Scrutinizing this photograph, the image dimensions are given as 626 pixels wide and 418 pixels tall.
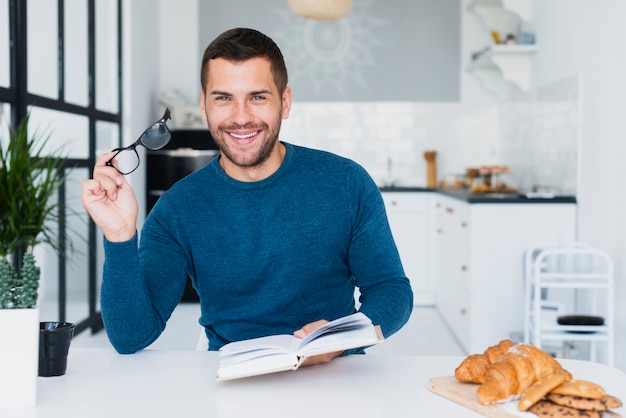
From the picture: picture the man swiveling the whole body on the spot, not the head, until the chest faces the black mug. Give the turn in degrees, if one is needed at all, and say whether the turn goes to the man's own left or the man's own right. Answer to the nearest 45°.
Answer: approximately 45° to the man's own right

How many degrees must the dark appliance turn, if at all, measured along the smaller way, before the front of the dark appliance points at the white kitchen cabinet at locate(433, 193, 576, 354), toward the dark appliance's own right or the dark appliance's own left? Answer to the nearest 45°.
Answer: approximately 45° to the dark appliance's own left

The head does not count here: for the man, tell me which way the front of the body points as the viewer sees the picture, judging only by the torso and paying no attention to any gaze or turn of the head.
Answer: toward the camera

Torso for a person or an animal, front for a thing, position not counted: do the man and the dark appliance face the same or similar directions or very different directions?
same or similar directions

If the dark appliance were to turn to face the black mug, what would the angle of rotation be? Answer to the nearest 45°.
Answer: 0° — it already faces it

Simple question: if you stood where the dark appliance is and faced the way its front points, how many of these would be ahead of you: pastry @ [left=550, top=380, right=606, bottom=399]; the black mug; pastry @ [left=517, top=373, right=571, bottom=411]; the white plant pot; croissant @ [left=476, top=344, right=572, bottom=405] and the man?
6

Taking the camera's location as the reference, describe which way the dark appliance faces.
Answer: facing the viewer

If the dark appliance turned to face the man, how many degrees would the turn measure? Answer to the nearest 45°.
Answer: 0° — it already faces them

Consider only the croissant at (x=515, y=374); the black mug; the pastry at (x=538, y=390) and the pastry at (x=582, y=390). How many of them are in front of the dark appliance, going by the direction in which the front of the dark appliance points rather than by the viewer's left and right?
4

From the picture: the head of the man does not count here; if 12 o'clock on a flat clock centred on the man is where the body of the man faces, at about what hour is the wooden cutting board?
The wooden cutting board is roughly at 11 o'clock from the man.

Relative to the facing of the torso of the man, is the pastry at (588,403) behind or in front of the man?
in front
